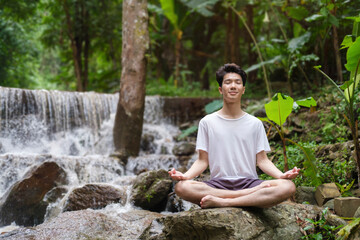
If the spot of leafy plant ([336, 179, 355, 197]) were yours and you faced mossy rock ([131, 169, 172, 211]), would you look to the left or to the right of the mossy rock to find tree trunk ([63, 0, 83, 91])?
right

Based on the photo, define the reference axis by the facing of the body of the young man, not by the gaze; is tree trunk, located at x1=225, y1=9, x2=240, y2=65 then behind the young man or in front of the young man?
behind

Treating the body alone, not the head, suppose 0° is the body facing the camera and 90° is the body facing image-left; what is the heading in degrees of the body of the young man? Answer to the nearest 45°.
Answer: approximately 0°

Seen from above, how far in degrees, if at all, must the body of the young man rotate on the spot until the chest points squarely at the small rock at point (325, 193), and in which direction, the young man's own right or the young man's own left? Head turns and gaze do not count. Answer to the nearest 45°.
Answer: approximately 135° to the young man's own left

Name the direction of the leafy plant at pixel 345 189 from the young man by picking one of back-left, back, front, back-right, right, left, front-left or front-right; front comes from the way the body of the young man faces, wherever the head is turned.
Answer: back-left

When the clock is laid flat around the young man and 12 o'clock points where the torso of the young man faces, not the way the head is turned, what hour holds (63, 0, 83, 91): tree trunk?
The tree trunk is roughly at 5 o'clock from the young man.

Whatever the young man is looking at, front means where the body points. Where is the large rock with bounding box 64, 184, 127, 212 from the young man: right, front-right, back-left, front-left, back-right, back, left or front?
back-right
